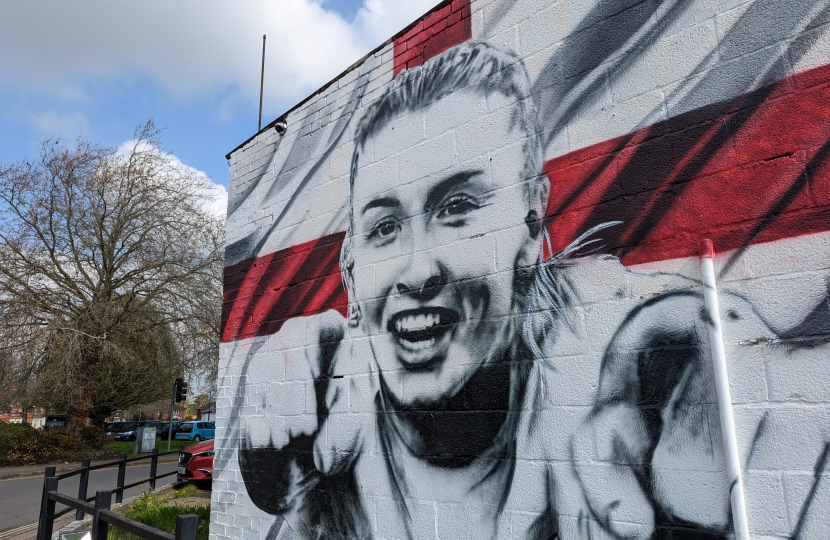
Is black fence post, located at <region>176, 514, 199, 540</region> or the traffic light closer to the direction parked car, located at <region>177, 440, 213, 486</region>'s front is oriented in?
the black fence post

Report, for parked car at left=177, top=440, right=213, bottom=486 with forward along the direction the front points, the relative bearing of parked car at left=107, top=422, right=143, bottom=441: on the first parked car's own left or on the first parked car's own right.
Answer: on the first parked car's own right

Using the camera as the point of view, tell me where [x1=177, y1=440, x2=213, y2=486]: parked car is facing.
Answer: facing the viewer and to the left of the viewer

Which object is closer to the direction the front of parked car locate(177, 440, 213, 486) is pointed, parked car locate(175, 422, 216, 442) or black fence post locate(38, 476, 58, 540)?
the black fence post

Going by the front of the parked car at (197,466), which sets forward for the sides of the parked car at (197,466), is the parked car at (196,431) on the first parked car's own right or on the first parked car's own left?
on the first parked car's own right

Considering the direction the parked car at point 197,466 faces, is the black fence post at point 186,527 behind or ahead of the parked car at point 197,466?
ahead

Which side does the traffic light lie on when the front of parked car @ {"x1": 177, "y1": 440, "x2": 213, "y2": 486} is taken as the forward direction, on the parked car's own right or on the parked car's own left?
on the parked car's own right

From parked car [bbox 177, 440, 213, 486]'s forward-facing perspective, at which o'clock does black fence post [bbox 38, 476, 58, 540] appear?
The black fence post is roughly at 11 o'clock from the parked car.

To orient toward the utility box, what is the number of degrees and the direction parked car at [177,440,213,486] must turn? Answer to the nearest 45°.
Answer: approximately 135° to its right

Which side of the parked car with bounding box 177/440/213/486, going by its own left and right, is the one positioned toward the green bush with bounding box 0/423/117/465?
right
